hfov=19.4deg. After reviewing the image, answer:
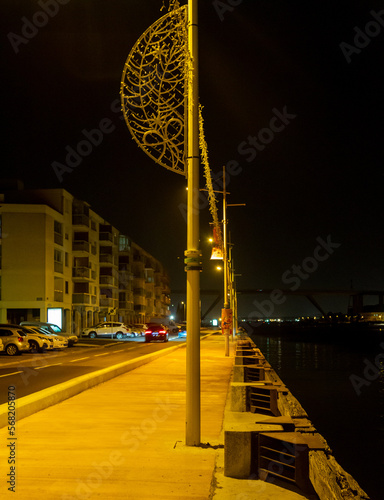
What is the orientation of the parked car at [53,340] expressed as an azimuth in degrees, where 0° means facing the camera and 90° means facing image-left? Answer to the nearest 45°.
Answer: approximately 315°

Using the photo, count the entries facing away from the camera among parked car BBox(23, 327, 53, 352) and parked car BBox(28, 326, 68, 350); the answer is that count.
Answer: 0

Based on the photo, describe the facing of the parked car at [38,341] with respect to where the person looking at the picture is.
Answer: facing the viewer and to the right of the viewer

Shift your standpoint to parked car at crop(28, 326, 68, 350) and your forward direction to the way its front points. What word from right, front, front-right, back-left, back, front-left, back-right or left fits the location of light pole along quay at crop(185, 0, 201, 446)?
front-right

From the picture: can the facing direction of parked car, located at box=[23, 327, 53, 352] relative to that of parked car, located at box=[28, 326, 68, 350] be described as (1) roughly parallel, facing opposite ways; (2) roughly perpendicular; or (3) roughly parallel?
roughly parallel

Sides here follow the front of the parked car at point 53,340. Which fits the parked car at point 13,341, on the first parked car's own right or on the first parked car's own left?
on the first parked car's own right

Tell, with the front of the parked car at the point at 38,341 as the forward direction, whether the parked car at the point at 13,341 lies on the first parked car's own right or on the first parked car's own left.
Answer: on the first parked car's own right

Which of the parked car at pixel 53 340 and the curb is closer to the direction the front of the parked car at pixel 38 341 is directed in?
the curb

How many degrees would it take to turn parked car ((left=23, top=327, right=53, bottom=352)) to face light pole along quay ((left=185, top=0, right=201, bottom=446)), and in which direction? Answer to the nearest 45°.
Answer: approximately 45° to its right
